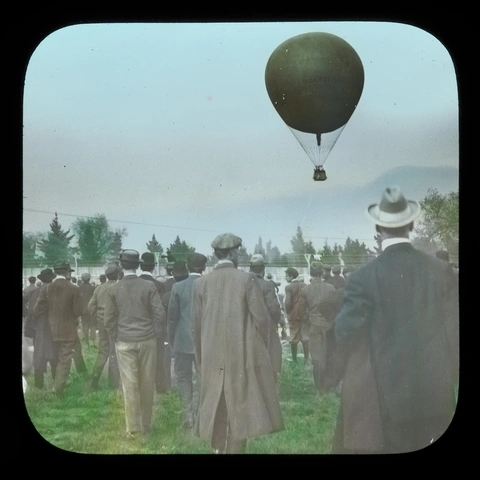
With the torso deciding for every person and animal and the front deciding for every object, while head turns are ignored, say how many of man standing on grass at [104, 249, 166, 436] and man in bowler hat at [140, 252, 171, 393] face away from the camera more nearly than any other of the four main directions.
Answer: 2

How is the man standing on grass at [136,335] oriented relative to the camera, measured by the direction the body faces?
away from the camera

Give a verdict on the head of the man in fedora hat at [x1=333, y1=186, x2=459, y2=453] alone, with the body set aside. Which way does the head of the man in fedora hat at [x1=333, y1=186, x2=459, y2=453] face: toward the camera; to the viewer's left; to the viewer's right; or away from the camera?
away from the camera

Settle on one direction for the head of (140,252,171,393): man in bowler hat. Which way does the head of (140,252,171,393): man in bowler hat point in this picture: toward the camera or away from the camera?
away from the camera

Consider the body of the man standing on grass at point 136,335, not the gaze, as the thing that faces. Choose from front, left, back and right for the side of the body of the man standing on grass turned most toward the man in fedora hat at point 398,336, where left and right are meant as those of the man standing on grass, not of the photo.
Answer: back

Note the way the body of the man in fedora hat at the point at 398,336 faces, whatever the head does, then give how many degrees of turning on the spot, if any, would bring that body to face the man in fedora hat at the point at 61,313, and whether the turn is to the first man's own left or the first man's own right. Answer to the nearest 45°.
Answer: approximately 90° to the first man's own left

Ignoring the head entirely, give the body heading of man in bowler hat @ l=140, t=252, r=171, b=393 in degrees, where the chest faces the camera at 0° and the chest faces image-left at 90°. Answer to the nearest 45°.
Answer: approximately 180°

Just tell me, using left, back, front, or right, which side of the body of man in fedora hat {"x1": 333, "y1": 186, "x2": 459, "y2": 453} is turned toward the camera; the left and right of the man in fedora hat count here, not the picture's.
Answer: back

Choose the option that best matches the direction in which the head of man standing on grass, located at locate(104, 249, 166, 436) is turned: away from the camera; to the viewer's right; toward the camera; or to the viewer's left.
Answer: away from the camera
